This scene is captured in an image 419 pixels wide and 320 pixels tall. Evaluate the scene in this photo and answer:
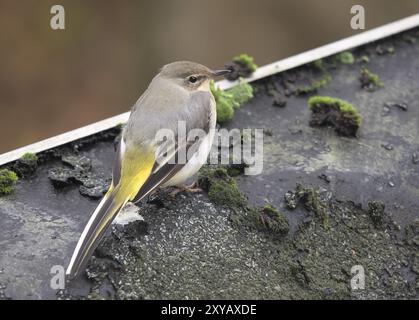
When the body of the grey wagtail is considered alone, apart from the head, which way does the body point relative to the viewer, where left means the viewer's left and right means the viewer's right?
facing away from the viewer and to the right of the viewer

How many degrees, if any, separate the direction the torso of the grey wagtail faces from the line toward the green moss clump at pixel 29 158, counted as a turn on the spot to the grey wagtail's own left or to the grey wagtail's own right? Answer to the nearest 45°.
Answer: approximately 90° to the grey wagtail's own left

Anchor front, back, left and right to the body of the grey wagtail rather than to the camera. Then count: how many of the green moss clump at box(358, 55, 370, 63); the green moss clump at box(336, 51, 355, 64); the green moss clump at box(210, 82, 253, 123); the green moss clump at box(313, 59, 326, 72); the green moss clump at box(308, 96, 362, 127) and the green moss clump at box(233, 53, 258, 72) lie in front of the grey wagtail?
6

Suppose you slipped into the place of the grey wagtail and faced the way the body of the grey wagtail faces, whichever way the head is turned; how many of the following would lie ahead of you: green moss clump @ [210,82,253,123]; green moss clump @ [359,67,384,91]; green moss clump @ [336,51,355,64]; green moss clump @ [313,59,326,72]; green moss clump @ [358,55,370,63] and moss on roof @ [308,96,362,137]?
6

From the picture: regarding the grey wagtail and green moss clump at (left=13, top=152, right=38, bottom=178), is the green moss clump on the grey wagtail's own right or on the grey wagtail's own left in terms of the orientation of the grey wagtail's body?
on the grey wagtail's own left

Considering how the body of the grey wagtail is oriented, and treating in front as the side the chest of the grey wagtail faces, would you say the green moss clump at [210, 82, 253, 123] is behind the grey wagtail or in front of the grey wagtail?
in front

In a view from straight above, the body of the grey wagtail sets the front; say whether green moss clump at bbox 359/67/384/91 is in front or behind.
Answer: in front

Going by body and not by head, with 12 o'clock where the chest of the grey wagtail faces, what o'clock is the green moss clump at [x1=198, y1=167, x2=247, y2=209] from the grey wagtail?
The green moss clump is roughly at 1 o'clock from the grey wagtail.

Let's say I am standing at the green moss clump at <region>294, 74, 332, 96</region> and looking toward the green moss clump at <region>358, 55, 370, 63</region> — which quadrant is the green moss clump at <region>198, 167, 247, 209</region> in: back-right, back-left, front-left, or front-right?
back-right

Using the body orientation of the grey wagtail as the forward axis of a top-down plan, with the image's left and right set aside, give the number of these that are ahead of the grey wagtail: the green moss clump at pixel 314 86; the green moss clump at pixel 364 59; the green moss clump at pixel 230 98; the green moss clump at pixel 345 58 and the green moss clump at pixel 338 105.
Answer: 5

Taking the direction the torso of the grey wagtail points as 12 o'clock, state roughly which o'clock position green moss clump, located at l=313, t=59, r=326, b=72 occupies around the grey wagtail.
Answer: The green moss clump is roughly at 12 o'clock from the grey wagtail.

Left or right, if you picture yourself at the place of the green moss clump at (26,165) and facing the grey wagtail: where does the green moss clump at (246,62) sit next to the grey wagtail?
left
